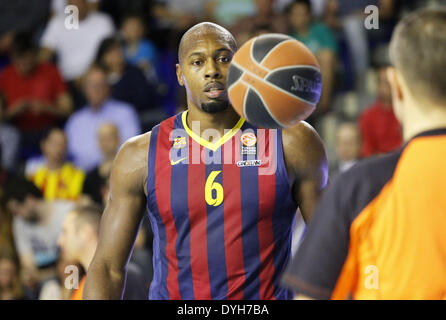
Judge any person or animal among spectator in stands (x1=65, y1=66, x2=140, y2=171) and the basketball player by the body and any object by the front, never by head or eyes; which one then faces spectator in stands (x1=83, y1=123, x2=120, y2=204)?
spectator in stands (x1=65, y1=66, x2=140, y2=171)

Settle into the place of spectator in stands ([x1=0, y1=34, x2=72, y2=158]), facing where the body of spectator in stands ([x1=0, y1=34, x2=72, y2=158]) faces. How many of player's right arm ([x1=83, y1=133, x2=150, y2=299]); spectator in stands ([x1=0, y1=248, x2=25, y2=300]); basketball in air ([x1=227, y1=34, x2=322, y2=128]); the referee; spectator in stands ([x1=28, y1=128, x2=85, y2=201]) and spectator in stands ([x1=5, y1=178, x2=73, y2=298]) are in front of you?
6

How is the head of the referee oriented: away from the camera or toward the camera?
away from the camera

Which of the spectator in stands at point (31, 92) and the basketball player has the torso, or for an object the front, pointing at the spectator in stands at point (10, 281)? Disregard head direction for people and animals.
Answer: the spectator in stands at point (31, 92)

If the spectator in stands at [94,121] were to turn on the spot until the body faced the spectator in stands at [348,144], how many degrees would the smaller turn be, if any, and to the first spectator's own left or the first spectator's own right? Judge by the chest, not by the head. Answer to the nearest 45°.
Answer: approximately 90° to the first spectator's own left
